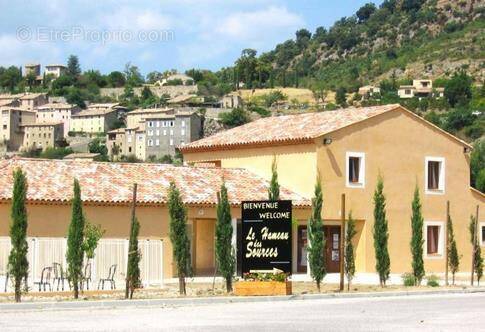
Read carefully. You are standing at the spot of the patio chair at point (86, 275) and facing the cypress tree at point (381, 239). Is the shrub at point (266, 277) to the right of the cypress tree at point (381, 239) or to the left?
right

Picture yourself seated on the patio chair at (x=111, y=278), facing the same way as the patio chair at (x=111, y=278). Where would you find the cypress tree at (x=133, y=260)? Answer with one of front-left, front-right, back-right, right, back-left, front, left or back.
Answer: left

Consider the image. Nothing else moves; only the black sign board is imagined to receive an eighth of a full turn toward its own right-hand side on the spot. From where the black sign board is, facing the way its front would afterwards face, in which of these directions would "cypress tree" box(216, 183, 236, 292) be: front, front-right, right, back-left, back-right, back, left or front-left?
right

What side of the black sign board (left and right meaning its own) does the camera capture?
front

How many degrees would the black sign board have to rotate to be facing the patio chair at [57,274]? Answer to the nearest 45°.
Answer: approximately 90° to its right

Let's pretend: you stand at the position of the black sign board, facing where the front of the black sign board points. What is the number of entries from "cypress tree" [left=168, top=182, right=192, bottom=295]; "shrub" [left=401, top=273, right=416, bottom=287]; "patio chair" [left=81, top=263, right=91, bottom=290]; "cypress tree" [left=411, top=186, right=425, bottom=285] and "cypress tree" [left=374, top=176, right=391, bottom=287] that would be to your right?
2

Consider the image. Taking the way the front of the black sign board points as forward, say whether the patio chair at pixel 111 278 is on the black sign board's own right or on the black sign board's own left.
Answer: on the black sign board's own right

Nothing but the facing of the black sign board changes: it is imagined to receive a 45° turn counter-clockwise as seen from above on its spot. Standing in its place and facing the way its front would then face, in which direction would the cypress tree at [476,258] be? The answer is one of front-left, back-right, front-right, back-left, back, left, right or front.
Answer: left
